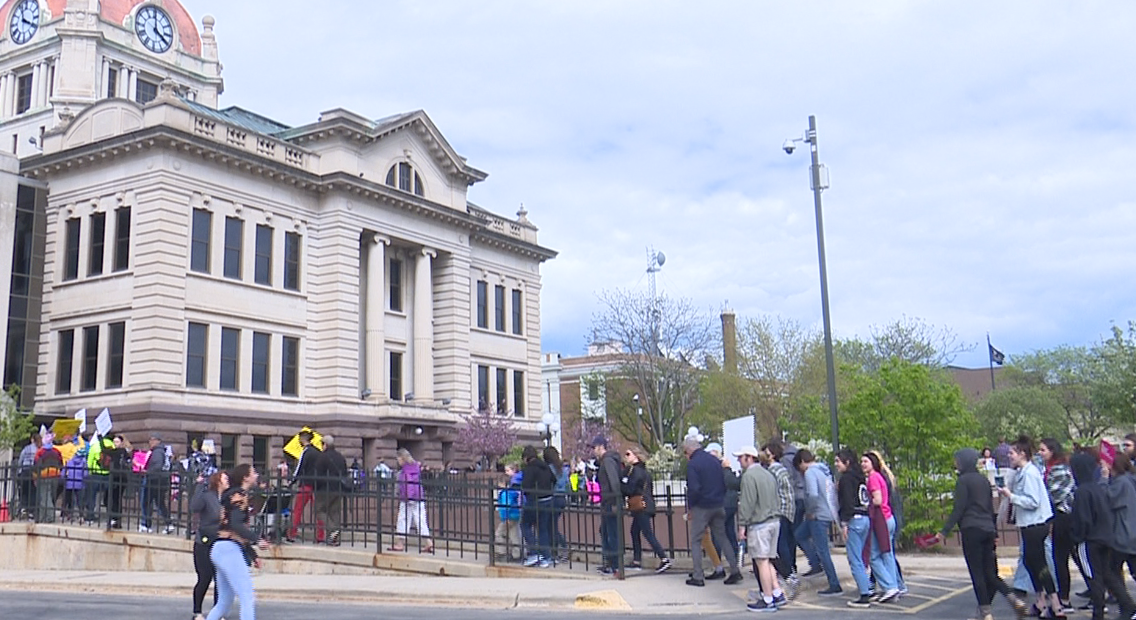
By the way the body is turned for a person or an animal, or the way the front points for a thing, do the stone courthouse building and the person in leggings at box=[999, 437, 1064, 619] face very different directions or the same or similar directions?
very different directions

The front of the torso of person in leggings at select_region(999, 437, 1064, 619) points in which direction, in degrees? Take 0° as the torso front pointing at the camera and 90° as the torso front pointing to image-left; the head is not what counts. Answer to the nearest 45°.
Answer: approximately 90°

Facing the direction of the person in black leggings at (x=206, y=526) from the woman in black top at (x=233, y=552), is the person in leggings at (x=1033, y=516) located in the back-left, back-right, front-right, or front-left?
back-right

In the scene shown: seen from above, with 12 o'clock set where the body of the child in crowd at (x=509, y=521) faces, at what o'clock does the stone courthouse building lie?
The stone courthouse building is roughly at 2 o'clock from the child in crowd.

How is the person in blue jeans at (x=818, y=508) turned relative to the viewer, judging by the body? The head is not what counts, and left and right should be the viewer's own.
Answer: facing to the left of the viewer

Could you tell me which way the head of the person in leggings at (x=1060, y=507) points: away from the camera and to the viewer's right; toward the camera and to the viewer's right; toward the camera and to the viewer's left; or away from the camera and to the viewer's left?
toward the camera and to the viewer's left

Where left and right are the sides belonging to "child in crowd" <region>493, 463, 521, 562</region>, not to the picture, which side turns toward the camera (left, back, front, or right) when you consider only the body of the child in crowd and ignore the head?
left

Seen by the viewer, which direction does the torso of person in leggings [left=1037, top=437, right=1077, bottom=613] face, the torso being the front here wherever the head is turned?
to the viewer's left

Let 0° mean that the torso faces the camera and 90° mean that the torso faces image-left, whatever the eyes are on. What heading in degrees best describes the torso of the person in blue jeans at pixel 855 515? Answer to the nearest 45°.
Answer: approximately 90°
